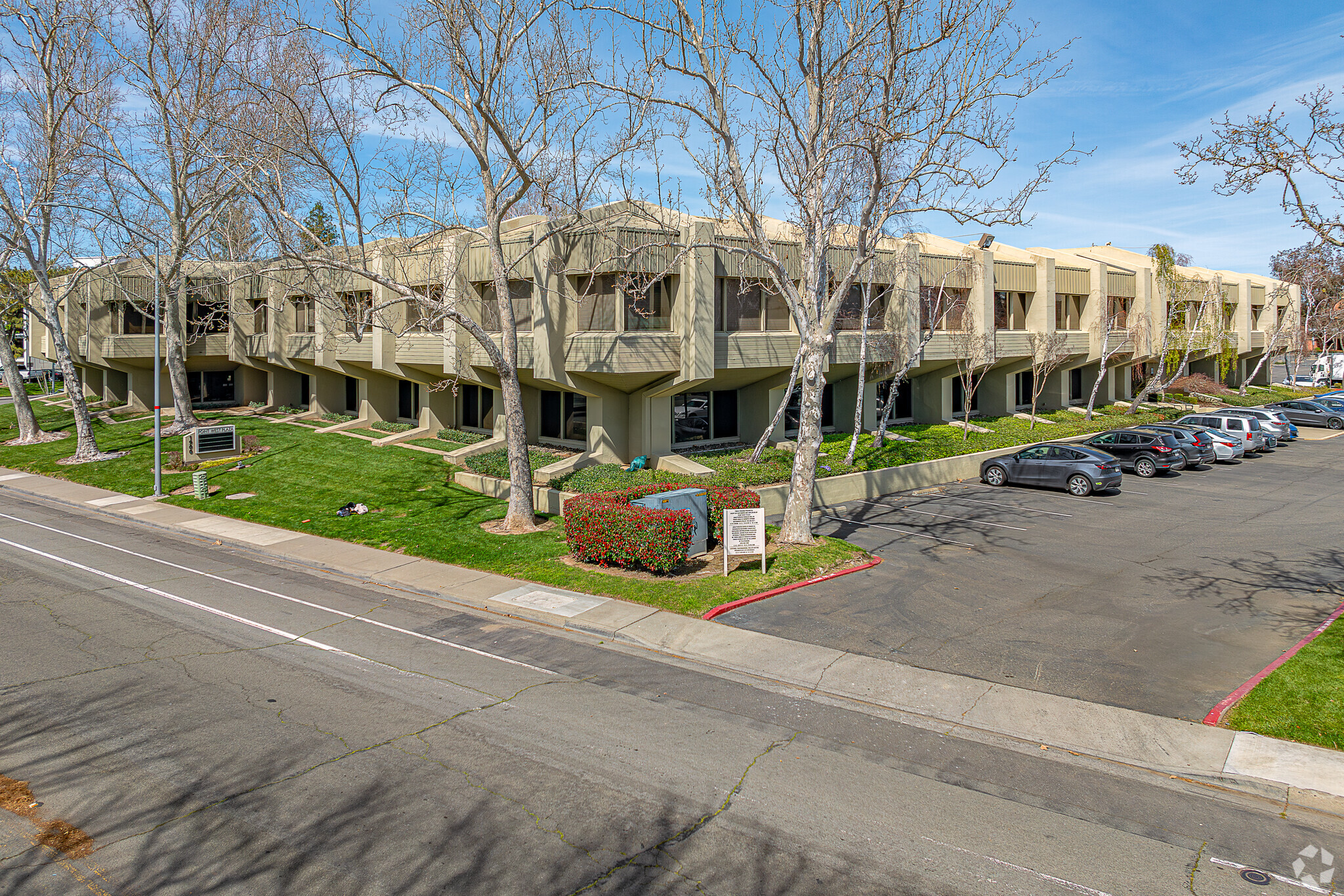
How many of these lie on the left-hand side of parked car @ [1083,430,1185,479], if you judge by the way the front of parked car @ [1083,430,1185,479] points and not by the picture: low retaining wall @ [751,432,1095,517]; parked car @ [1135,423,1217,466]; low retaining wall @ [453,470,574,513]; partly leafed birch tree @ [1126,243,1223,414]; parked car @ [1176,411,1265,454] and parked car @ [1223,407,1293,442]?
2

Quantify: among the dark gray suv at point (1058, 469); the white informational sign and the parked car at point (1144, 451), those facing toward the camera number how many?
1

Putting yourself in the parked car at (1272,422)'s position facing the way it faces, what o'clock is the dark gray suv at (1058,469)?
The dark gray suv is roughly at 8 o'clock from the parked car.

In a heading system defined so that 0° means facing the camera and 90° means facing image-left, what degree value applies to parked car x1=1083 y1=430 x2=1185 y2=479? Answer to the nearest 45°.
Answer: approximately 135°

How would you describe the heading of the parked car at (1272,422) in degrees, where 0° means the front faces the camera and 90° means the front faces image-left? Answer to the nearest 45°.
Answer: approximately 135°

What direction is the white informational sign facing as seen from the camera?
toward the camera

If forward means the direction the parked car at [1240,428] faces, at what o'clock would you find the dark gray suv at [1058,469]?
The dark gray suv is roughly at 8 o'clock from the parked car.

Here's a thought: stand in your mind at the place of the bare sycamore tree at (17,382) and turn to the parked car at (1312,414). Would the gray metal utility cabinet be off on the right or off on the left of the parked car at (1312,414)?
right

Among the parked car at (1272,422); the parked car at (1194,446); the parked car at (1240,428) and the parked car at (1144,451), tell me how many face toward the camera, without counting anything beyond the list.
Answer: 0

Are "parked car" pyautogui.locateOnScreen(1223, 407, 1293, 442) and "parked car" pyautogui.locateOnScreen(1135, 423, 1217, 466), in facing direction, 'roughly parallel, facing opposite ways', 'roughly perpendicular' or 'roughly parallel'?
roughly parallel

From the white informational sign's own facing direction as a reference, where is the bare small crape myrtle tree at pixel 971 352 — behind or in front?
behind

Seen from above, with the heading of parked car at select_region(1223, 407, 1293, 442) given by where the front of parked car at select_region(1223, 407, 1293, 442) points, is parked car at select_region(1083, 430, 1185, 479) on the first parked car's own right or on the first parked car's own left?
on the first parked car's own left

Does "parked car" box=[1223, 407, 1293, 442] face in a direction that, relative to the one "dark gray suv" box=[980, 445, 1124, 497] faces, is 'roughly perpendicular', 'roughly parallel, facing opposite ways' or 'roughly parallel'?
roughly parallel

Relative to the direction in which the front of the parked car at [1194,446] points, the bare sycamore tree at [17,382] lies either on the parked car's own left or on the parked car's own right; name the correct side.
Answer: on the parked car's own left

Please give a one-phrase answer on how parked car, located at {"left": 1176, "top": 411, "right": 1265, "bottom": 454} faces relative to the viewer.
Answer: facing away from the viewer and to the left of the viewer

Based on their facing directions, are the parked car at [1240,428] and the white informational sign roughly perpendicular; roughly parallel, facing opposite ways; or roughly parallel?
roughly parallel, facing opposite ways

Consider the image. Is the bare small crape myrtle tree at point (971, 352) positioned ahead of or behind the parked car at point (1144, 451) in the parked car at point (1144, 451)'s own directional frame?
ahead
